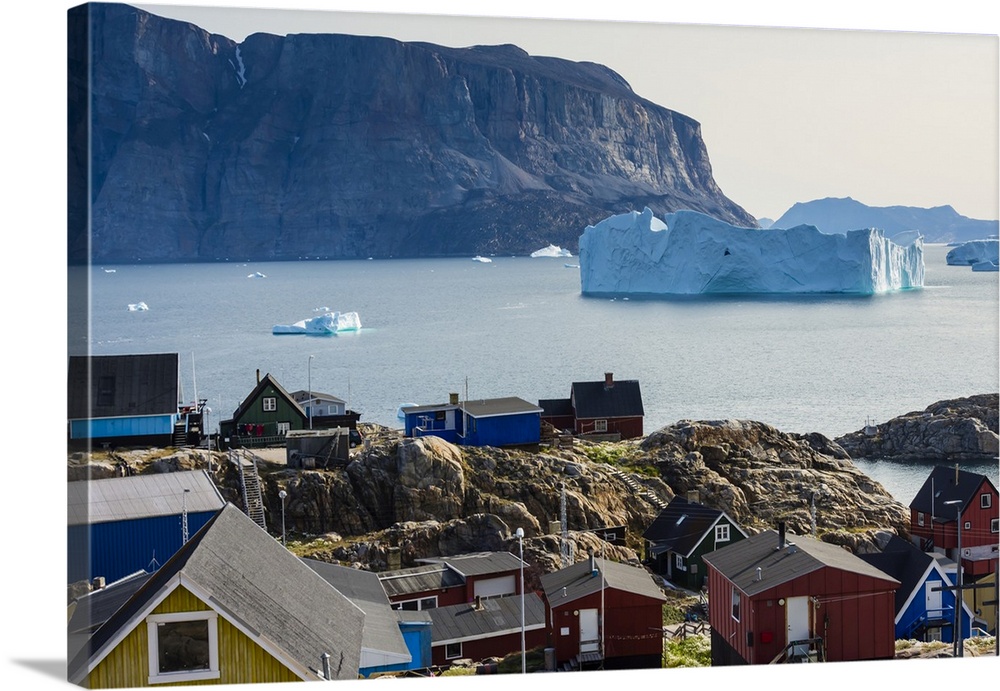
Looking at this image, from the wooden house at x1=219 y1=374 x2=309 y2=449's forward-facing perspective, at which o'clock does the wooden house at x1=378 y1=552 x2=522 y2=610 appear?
the wooden house at x1=378 y1=552 x2=522 y2=610 is roughly at 11 o'clock from the wooden house at x1=219 y1=374 x2=309 y2=449.

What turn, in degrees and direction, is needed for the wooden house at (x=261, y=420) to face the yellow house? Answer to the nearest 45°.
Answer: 0° — it already faces it

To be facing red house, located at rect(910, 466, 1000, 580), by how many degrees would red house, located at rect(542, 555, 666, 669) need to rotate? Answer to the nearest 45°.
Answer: approximately 135° to its left

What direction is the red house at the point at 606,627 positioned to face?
toward the camera

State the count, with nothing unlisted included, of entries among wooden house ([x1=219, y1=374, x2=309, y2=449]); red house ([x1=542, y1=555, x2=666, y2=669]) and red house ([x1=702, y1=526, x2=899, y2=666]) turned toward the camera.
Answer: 3

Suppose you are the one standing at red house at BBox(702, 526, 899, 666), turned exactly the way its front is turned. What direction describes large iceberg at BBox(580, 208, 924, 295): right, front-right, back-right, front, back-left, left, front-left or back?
back

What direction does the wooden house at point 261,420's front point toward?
toward the camera

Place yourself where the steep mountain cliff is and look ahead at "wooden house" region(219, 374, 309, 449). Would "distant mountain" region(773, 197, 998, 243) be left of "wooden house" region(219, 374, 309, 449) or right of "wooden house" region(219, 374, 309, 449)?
left

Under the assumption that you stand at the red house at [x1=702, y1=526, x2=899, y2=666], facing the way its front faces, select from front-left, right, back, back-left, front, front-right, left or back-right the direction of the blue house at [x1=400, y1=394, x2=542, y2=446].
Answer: back-right

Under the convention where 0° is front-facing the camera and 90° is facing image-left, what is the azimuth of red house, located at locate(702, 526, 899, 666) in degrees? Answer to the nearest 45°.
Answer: approximately 0°

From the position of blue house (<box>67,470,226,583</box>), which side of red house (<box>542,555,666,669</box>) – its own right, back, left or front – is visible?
right

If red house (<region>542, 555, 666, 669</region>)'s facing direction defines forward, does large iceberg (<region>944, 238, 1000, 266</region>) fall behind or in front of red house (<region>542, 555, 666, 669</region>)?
behind

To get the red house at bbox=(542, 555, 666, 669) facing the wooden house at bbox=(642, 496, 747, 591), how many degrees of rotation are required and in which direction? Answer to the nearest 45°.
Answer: approximately 180°

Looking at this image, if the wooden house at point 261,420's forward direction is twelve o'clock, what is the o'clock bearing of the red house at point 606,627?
The red house is roughly at 11 o'clock from the wooden house.

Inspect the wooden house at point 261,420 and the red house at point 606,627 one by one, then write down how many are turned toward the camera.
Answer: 2

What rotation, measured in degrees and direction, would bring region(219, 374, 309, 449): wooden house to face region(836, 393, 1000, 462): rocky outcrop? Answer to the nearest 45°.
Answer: approximately 90° to its left
